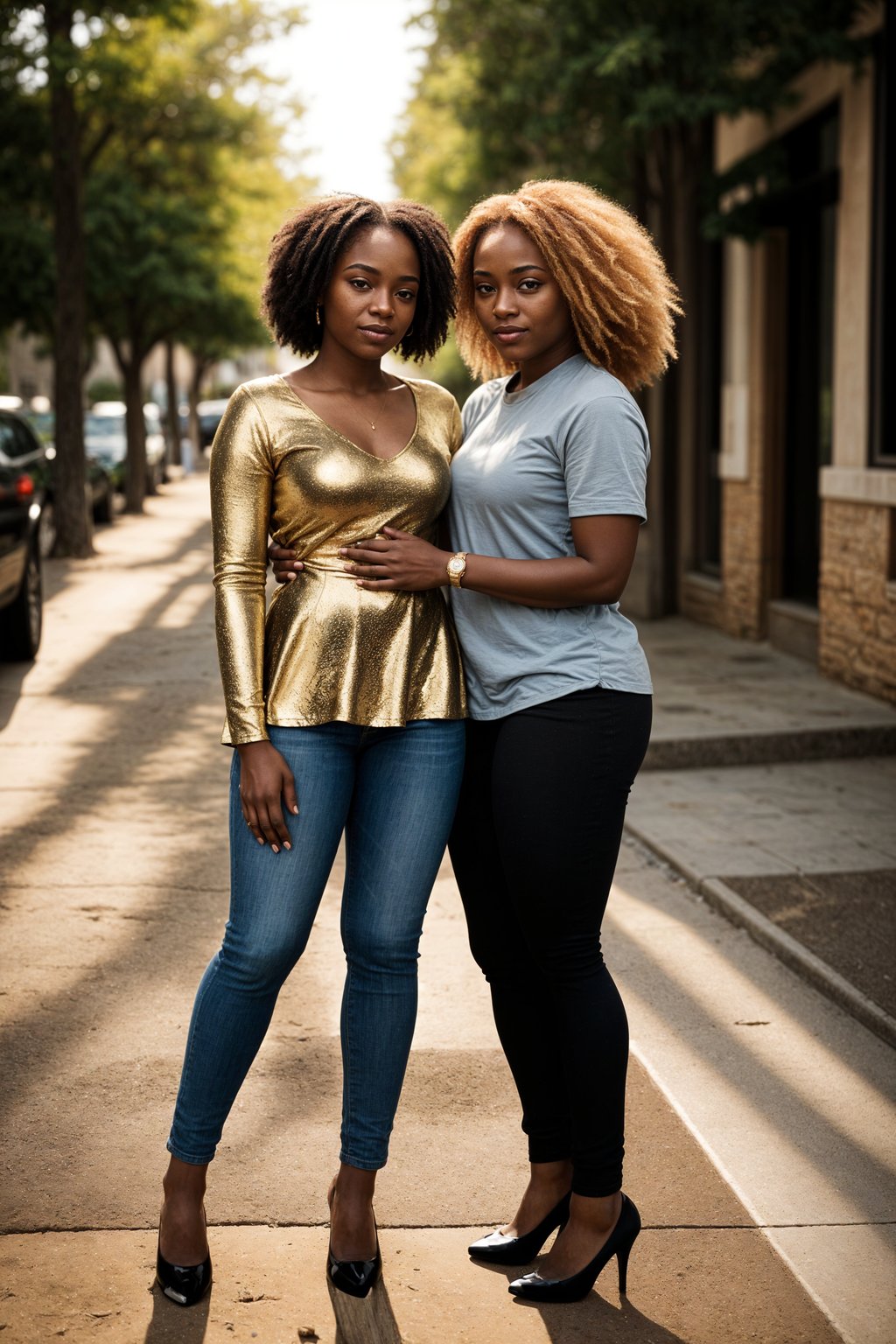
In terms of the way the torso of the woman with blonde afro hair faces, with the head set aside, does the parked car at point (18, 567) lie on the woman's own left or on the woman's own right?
on the woman's own right

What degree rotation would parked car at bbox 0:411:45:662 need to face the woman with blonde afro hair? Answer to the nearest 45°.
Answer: approximately 180°

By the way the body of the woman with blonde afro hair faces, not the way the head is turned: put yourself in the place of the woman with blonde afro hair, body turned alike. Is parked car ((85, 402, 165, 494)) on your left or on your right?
on your right

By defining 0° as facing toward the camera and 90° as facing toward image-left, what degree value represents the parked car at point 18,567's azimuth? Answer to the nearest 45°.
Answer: approximately 180°

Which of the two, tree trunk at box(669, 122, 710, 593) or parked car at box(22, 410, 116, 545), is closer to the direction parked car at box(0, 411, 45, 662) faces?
the parked car

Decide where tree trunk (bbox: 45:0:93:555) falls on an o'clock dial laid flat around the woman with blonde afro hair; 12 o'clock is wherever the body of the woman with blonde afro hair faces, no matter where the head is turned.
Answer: The tree trunk is roughly at 4 o'clock from the woman with blonde afro hair.

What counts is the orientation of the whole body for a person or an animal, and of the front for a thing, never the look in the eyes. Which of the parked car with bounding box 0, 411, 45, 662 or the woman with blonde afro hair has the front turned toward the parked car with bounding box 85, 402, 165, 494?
the parked car with bounding box 0, 411, 45, 662

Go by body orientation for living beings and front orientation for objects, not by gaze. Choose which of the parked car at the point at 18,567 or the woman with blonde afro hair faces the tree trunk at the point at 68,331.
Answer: the parked car

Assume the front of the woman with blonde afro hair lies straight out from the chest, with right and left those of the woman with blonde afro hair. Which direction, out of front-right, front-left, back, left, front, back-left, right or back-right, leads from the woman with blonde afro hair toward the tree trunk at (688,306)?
back-right

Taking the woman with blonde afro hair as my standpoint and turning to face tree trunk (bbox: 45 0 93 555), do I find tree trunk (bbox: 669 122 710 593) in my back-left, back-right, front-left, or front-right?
front-right

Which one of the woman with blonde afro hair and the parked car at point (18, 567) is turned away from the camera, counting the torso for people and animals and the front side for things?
the parked car

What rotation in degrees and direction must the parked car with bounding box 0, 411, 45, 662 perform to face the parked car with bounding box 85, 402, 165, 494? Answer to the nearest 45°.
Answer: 0° — it already faces it

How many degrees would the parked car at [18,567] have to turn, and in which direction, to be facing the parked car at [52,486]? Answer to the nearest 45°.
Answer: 0° — it already faces it

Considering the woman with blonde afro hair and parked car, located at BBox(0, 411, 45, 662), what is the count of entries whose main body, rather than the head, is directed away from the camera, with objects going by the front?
1

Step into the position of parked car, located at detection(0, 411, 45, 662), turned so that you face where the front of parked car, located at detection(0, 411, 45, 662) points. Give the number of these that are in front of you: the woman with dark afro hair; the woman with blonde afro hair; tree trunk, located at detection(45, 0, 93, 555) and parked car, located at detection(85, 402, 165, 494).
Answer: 2

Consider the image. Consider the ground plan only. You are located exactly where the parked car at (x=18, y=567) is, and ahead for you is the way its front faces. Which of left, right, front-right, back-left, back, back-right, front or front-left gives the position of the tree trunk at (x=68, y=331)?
front
